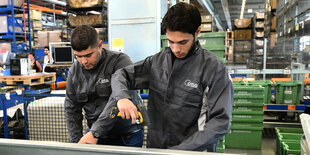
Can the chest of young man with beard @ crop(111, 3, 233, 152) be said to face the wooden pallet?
no

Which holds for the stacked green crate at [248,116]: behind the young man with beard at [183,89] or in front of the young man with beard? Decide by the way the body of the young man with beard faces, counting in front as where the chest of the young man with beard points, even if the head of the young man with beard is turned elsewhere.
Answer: behind

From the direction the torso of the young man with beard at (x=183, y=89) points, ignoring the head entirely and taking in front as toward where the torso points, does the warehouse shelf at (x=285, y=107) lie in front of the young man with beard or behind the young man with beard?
behind

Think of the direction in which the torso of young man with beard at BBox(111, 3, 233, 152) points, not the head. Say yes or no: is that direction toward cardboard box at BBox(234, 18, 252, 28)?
no

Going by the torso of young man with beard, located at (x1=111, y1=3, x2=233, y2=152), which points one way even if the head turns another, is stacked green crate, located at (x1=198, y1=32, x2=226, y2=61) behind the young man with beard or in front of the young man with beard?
behind

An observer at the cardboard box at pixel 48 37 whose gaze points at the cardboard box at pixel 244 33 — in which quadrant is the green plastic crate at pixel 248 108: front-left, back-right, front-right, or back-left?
front-right

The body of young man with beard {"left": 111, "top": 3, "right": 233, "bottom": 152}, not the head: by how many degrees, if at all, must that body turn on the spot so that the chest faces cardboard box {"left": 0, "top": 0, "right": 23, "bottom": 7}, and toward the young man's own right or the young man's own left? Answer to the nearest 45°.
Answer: approximately 90° to the young man's own right

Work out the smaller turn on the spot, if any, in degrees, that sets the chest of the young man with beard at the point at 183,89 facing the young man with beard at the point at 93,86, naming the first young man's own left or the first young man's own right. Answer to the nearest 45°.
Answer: approximately 90° to the first young man's own right

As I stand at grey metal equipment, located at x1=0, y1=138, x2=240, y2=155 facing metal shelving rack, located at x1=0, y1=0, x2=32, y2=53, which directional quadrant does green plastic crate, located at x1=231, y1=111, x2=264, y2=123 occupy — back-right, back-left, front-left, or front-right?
front-right

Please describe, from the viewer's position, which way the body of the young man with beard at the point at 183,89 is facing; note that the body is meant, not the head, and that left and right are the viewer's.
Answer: facing the viewer and to the left of the viewer

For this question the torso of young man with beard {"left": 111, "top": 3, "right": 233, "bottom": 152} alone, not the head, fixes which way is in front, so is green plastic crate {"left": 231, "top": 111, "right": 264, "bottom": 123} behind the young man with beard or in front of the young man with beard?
behind

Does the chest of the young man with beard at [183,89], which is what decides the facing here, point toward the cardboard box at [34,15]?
no

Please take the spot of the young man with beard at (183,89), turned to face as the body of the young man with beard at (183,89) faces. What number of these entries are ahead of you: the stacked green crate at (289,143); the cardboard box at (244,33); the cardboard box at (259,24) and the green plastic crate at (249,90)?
0
